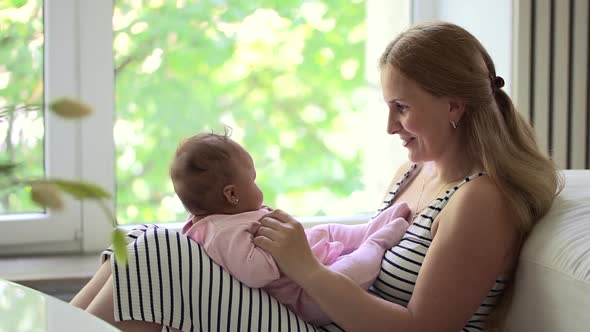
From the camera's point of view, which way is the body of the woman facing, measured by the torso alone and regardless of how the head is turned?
to the viewer's left

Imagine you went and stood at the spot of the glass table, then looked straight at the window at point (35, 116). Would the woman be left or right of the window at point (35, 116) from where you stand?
right

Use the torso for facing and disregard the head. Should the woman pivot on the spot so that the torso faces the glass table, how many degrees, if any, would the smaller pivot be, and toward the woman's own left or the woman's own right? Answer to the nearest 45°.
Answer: approximately 45° to the woman's own left

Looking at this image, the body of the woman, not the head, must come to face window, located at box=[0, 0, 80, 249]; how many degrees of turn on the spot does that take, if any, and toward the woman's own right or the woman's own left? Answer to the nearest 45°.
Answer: approximately 45° to the woman's own right

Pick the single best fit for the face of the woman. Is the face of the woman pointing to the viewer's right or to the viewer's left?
to the viewer's left
